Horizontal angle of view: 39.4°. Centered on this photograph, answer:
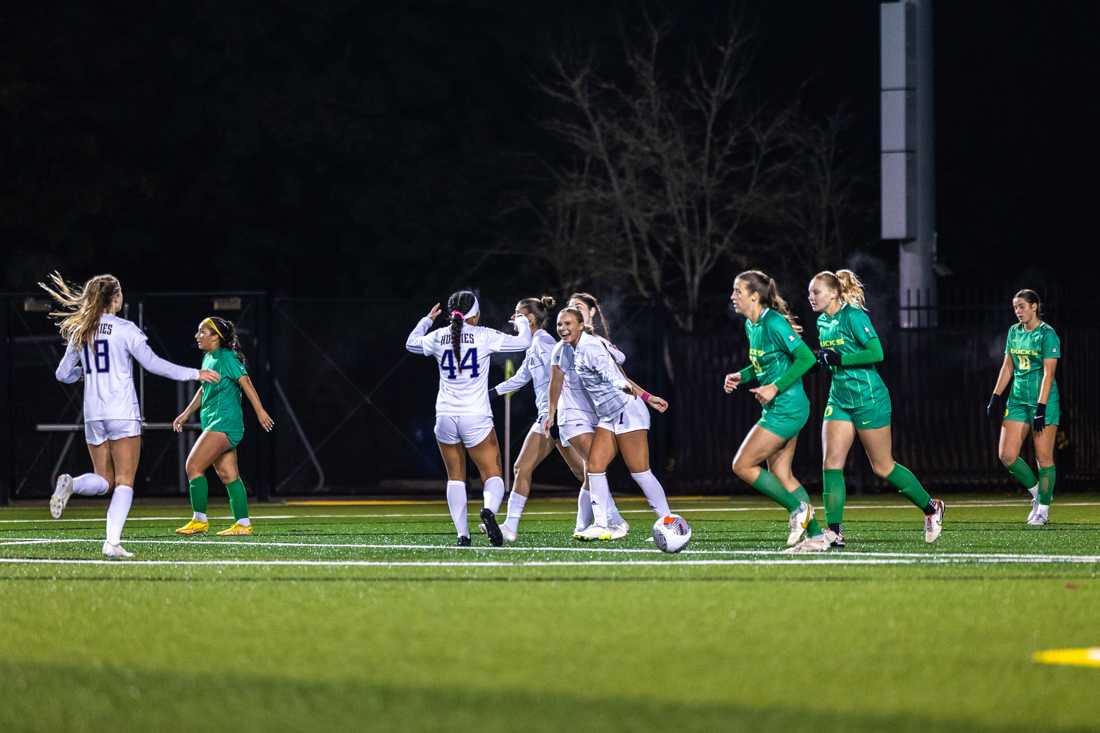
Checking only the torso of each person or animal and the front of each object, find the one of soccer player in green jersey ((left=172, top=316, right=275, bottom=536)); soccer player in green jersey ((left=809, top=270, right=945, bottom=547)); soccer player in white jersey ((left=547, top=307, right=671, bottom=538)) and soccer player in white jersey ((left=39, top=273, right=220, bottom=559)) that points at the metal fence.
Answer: soccer player in white jersey ((left=39, top=273, right=220, bottom=559))

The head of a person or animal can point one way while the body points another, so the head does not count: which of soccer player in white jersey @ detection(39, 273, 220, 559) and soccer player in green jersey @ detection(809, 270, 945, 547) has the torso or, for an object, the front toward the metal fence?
the soccer player in white jersey

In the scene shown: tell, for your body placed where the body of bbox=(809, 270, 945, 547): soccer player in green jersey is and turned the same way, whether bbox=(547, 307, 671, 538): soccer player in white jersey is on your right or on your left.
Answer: on your right

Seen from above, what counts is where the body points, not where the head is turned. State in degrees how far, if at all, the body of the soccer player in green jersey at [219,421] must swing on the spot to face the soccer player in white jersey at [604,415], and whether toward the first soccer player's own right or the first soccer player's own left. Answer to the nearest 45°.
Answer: approximately 135° to the first soccer player's own left

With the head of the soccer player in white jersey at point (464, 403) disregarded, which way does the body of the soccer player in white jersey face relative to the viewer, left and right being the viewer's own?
facing away from the viewer

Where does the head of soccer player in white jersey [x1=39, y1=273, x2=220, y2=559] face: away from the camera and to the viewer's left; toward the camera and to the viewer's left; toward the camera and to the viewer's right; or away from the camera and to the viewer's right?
away from the camera and to the viewer's right

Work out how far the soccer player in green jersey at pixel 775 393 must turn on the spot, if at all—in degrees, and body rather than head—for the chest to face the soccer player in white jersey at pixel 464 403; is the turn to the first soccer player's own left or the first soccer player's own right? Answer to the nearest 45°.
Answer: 0° — they already face them

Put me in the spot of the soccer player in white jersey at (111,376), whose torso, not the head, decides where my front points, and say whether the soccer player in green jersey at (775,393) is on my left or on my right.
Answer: on my right

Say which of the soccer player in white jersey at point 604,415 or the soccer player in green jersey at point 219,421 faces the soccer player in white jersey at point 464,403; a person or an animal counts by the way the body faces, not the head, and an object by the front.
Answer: the soccer player in white jersey at point 604,415

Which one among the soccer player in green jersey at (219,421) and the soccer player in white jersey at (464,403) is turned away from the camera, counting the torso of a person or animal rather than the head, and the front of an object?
the soccer player in white jersey
